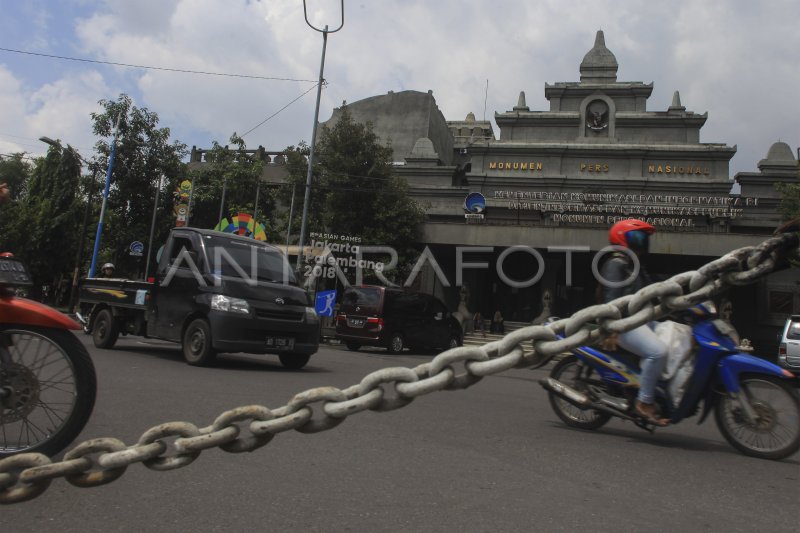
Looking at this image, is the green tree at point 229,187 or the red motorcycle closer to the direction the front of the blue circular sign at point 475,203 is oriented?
the red motorcycle

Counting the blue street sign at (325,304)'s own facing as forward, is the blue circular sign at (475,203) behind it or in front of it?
behind

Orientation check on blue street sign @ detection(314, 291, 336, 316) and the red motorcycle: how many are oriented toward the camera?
1

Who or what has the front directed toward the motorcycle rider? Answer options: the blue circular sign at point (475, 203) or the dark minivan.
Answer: the blue circular sign

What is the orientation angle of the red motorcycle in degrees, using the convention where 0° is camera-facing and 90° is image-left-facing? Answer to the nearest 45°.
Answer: approximately 270°

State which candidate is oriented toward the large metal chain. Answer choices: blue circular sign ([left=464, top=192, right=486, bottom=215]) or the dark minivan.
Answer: the blue circular sign

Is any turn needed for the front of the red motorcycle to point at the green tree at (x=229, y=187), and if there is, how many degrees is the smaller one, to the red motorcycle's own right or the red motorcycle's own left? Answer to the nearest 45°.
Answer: approximately 90° to the red motorcycle's own left

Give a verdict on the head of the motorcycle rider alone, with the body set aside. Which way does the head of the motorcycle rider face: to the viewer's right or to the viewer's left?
to the viewer's right
